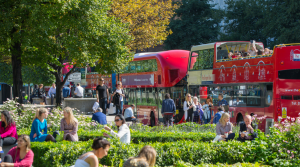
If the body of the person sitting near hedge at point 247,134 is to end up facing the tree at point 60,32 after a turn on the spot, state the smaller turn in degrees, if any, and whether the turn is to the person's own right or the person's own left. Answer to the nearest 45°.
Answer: approximately 135° to the person's own right

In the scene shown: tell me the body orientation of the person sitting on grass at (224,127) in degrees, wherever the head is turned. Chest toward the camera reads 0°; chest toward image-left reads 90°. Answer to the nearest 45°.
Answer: approximately 315°

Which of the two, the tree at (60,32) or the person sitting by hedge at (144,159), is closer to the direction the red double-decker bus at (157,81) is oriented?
the tree
